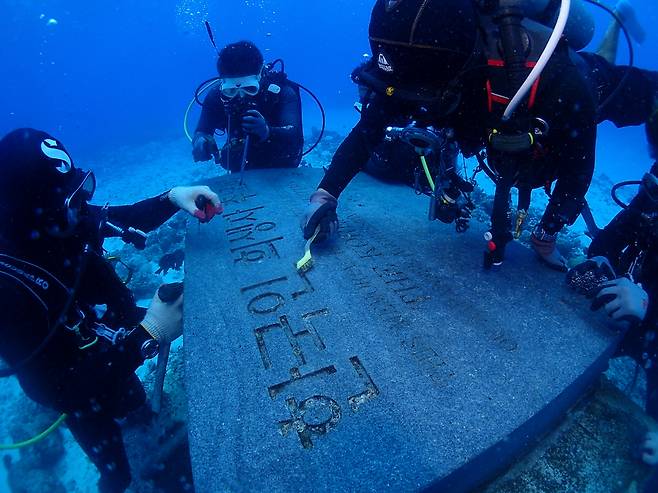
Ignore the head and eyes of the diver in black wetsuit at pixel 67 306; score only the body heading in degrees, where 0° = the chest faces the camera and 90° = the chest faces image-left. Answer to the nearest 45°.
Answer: approximately 270°

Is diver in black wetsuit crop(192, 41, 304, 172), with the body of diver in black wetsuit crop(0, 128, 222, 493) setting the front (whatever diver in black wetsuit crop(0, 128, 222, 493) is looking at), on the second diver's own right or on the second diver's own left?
on the second diver's own left

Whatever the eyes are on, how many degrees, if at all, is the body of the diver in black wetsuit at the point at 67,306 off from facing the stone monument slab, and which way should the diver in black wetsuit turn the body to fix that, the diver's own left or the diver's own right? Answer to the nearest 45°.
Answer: approximately 45° to the diver's own right
